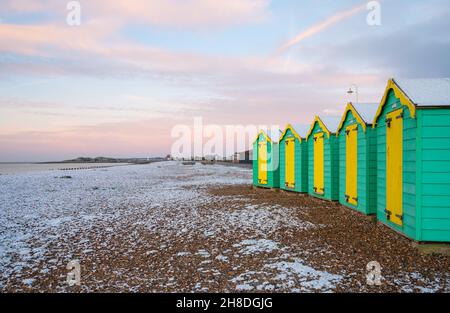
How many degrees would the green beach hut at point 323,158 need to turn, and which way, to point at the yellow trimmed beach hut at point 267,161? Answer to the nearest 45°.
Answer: approximately 90° to its right

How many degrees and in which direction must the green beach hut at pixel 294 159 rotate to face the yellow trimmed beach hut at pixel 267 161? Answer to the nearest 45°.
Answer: approximately 90° to its right

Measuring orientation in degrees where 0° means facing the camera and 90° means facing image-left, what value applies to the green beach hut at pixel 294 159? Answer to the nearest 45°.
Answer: approximately 45°

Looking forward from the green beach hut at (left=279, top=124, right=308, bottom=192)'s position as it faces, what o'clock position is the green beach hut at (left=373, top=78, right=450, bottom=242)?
the green beach hut at (left=373, top=78, right=450, bottom=242) is roughly at 10 o'clock from the green beach hut at (left=279, top=124, right=308, bottom=192).

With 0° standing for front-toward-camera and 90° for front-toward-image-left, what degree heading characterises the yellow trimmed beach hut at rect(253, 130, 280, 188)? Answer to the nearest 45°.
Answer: approximately 45°

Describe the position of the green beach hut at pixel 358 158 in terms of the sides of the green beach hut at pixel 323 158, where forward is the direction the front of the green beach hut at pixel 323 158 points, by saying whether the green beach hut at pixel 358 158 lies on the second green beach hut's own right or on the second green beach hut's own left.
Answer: on the second green beach hut's own left

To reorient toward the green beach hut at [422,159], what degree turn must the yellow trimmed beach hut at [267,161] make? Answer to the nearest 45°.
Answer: approximately 45° to its left
